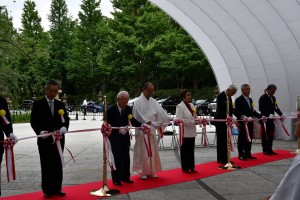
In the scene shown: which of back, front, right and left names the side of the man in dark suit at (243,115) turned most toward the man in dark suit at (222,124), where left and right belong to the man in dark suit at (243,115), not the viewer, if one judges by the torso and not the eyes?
right

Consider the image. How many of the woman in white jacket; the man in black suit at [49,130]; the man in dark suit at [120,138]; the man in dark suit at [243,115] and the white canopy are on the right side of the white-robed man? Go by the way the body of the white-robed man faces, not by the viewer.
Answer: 2

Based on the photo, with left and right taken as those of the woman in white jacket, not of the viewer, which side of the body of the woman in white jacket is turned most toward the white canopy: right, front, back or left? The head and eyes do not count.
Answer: left

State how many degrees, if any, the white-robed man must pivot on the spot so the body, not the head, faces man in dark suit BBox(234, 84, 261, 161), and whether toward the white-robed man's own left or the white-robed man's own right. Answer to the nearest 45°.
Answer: approximately 90° to the white-robed man's own left

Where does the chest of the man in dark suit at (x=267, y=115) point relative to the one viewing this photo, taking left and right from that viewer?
facing the viewer and to the right of the viewer

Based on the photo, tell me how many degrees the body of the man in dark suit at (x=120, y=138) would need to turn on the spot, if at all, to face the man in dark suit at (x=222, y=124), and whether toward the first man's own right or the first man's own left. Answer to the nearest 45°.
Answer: approximately 90° to the first man's own left

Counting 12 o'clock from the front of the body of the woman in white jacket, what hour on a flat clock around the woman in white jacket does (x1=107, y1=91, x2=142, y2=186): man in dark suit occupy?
The man in dark suit is roughly at 3 o'clock from the woman in white jacket.

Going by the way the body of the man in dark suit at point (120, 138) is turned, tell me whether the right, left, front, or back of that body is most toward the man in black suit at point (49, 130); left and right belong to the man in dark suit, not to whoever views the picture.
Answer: right

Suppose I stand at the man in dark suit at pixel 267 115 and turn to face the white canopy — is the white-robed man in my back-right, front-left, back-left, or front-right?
back-left

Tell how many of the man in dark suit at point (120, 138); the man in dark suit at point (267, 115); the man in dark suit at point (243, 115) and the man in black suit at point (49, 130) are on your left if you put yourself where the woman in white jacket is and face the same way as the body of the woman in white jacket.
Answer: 2
